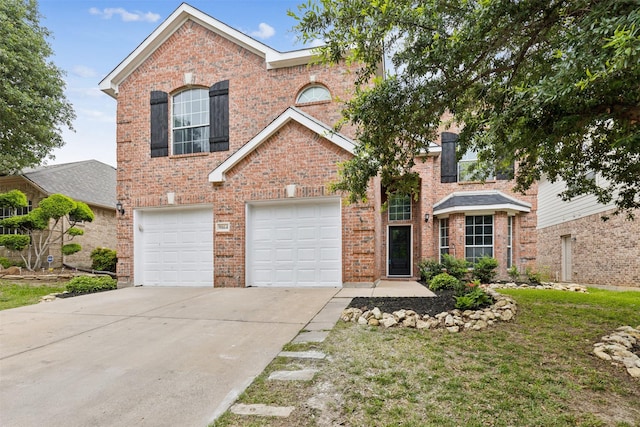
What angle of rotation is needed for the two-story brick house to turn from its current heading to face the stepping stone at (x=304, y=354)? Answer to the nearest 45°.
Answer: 0° — it already faces it

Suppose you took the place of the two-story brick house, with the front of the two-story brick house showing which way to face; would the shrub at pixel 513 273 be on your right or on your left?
on your left

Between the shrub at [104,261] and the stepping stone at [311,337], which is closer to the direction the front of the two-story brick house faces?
the stepping stone

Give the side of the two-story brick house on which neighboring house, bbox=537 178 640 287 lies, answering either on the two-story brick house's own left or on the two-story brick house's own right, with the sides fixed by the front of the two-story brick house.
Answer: on the two-story brick house's own left

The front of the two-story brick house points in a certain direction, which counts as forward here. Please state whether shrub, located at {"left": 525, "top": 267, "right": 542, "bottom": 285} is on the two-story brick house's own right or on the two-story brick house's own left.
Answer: on the two-story brick house's own left

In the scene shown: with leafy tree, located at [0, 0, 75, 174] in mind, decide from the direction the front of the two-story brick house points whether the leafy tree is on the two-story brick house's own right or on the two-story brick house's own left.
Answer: on the two-story brick house's own right

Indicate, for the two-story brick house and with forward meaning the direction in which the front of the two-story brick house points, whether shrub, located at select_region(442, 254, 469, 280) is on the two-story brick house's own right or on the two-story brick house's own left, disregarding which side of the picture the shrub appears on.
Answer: on the two-story brick house's own left

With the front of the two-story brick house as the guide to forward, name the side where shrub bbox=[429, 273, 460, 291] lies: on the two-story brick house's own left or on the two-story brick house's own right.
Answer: on the two-story brick house's own left

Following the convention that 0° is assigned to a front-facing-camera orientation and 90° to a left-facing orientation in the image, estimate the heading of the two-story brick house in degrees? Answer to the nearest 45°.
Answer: approximately 0°
